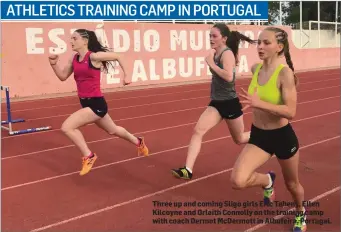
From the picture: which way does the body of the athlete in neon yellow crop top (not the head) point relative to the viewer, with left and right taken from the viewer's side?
facing the viewer and to the left of the viewer

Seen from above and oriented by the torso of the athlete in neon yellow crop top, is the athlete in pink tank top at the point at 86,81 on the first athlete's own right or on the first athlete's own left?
on the first athlete's own right

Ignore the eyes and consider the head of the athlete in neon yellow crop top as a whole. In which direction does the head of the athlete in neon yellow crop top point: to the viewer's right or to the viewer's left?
to the viewer's left

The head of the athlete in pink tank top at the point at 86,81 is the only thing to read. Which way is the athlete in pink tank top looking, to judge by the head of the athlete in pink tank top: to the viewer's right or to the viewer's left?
to the viewer's left
